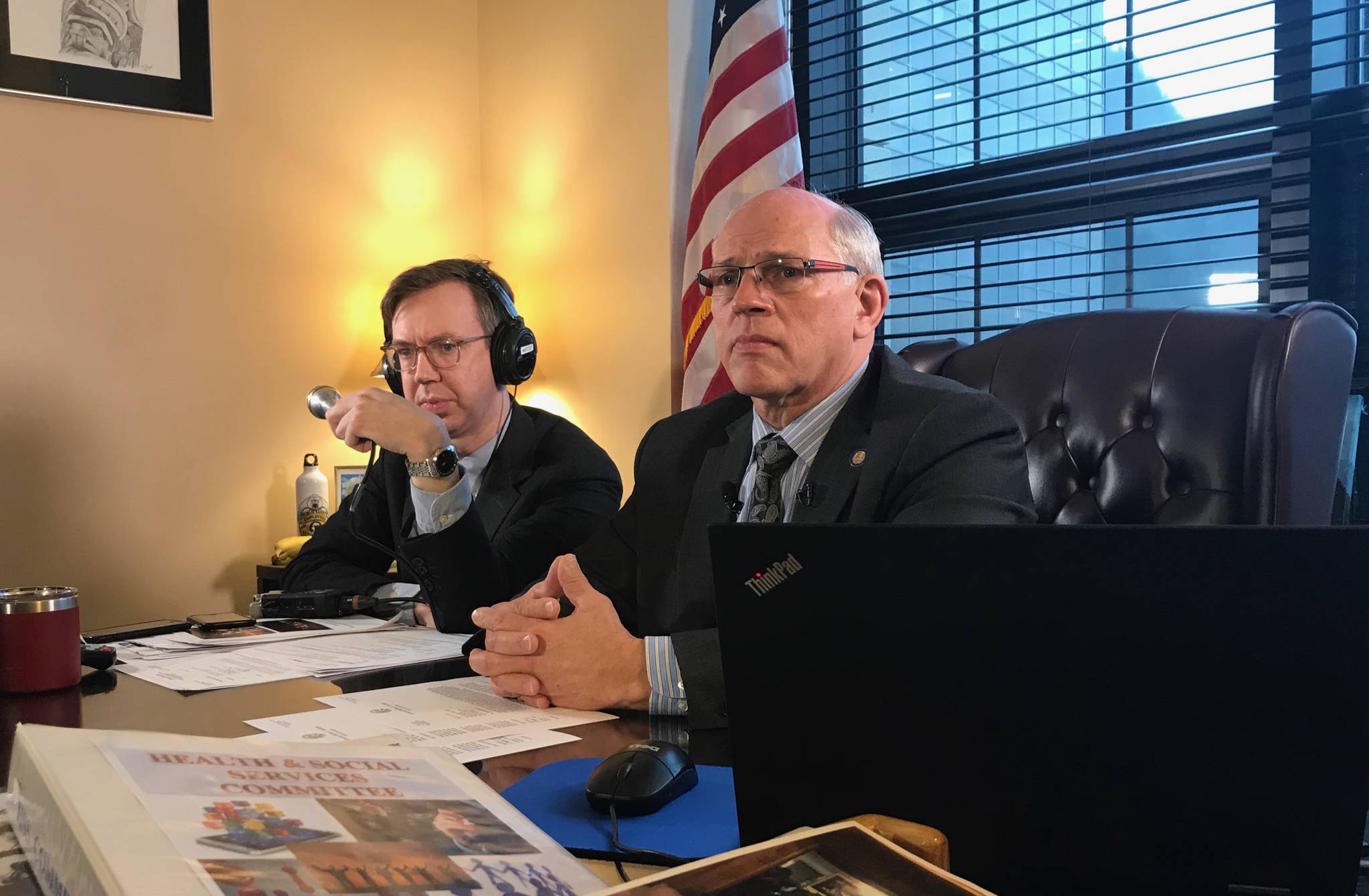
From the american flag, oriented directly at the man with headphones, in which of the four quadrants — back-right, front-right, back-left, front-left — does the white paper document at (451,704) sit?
front-left

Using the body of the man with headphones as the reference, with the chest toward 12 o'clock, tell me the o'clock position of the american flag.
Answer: The american flag is roughly at 6 o'clock from the man with headphones.

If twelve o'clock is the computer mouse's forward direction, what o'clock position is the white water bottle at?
The white water bottle is roughly at 4 o'clock from the computer mouse.

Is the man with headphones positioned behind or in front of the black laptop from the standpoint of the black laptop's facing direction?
in front

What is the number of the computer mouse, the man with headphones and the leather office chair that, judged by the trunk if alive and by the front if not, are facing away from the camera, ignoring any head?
0

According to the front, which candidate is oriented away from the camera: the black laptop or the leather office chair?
the black laptop

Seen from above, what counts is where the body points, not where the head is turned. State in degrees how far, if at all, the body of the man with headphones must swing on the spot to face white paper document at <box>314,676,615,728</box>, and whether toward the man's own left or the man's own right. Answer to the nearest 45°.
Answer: approximately 45° to the man's own left

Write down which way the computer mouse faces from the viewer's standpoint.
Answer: facing the viewer and to the left of the viewer

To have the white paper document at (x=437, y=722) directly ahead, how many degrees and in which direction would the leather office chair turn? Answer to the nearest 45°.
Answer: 0° — it already faces it

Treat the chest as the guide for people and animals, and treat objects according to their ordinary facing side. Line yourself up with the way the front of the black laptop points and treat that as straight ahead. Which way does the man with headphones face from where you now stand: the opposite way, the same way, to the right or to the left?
the opposite way

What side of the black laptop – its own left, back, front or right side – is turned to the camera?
back
